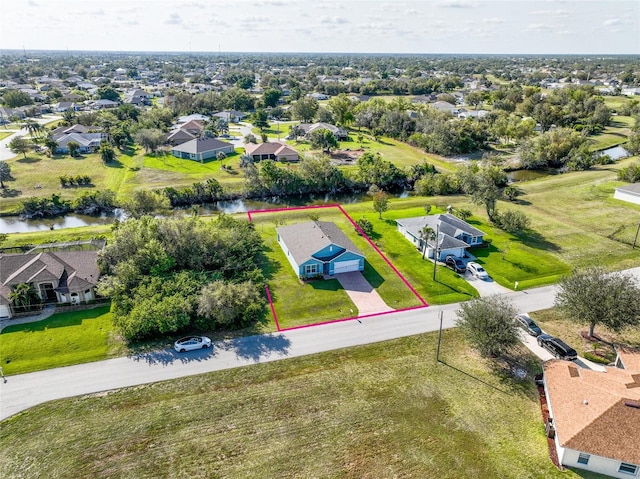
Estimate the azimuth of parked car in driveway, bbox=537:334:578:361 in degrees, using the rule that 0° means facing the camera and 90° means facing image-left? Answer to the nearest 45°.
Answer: approximately 315°

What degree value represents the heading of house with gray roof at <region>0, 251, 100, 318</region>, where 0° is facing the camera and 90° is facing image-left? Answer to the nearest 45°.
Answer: approximately 0°

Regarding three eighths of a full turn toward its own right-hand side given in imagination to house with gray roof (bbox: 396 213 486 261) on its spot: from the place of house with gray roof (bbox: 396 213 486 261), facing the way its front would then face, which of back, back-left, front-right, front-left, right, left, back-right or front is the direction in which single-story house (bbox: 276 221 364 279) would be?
front-left

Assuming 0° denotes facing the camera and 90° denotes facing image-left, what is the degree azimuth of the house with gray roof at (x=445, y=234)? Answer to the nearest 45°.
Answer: approximately 315°

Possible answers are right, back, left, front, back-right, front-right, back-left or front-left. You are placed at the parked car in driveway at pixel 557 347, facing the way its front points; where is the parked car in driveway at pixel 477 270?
back

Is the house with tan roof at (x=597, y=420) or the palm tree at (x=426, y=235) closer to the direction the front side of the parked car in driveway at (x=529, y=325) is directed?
the house with tan roof

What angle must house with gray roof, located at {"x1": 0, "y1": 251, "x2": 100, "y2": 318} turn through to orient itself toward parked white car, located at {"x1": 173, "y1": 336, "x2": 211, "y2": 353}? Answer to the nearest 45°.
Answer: approximately 45° to its left

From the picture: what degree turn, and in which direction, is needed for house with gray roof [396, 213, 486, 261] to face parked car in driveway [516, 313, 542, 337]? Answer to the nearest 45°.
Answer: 0° — it already faces it

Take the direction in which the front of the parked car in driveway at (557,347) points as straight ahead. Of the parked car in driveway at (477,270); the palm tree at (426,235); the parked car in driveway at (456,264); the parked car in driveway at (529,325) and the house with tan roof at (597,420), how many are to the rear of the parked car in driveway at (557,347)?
4

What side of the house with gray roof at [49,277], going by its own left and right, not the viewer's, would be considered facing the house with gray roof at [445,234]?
left
